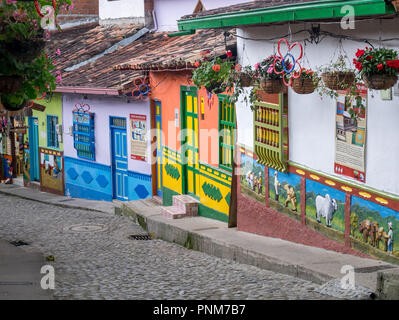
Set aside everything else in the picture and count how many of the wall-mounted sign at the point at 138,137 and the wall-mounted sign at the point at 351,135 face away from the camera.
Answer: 0

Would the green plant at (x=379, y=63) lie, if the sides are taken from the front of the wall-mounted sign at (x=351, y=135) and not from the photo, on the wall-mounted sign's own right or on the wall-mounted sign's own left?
on the wall-mounted sign's own left

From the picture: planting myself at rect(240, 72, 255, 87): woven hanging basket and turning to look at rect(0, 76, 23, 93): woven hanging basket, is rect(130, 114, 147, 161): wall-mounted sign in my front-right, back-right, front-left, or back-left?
back-right

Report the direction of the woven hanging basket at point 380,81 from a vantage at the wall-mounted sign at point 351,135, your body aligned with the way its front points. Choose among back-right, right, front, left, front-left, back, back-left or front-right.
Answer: front-left

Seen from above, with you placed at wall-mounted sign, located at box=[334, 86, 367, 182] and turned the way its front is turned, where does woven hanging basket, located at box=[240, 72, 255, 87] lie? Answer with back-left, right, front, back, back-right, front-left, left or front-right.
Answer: right

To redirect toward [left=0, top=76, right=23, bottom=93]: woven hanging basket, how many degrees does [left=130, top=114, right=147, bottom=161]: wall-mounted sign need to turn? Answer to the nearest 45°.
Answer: approximately 45° to its left

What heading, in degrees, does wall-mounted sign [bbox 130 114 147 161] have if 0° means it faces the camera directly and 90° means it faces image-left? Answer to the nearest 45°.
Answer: approximately 45°

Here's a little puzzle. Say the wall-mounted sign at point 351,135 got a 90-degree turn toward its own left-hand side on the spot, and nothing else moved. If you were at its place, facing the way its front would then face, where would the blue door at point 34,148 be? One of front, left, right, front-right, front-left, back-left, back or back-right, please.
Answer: back

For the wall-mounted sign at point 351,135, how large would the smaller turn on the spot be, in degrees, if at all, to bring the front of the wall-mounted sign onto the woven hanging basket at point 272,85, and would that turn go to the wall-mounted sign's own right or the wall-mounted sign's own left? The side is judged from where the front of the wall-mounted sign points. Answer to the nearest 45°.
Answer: approximately 90° to the wall-mounted sign's own right

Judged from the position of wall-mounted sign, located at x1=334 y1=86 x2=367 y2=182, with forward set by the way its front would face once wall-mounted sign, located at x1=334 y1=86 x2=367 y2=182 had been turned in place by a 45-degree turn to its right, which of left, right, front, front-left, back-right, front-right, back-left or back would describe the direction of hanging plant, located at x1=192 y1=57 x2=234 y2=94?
front-right

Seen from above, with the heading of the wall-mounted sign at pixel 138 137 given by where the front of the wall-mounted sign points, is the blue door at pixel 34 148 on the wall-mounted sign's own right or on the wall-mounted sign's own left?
on the wall-mounted sign's own right
